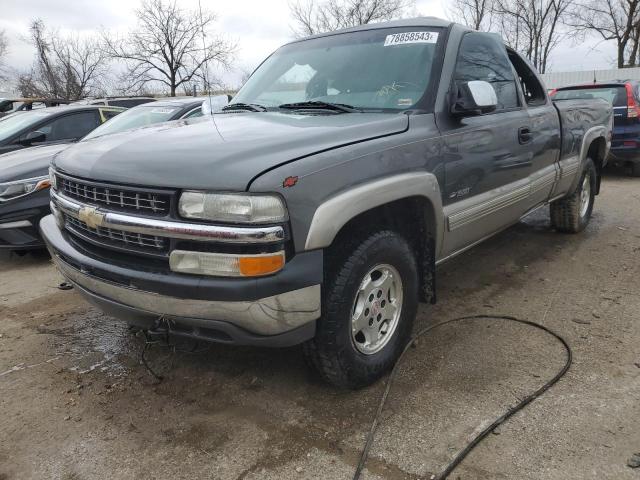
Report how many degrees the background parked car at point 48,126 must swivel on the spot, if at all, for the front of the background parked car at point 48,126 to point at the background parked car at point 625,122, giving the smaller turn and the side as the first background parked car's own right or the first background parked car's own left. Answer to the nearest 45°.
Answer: approximately 135° to the first background parked car's own left

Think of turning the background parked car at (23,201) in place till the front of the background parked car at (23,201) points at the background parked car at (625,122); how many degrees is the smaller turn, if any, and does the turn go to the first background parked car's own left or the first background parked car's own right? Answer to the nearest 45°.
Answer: approximately 135° to the first background parked car's own left

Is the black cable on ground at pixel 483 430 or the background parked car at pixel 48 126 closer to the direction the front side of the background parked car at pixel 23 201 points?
the black cable on ground

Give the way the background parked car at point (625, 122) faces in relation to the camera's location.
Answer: facing away from the viewer and to the right of the viewer
